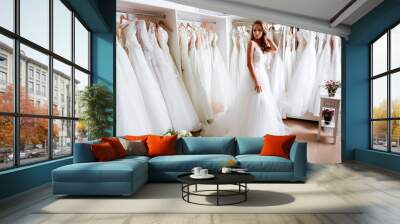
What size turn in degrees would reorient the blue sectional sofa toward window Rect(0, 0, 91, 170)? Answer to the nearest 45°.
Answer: approximately 90° to its right

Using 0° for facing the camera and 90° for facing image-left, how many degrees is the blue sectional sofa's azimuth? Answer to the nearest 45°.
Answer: approximately 0°

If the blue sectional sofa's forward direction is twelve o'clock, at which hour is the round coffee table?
The round coffee table is roughly at 11 o'clock from the blue sectional sofa.

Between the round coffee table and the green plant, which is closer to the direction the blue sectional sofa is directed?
the round coffee table

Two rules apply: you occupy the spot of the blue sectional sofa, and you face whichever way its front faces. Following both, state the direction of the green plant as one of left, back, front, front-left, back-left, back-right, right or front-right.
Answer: back-right

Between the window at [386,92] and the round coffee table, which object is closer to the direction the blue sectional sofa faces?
the round coffee table
